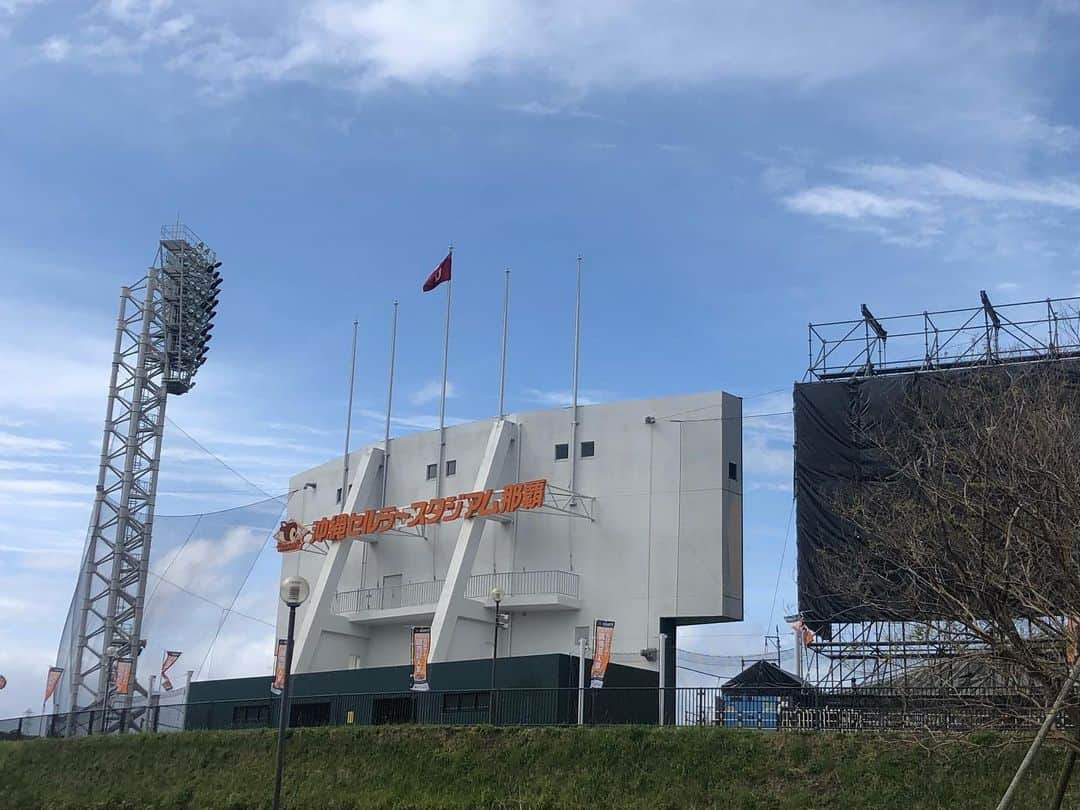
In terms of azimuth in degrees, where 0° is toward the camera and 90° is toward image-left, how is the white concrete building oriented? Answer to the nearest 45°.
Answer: approximately 45°

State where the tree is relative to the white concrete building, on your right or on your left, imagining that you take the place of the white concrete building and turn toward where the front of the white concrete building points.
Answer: on your left

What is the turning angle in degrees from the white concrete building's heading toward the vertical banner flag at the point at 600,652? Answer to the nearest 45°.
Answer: approximately 45° to its left

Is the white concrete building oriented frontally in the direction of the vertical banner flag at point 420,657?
yes

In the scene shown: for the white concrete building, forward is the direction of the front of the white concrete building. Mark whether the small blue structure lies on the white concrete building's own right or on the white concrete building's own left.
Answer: on the white concrete building's own left

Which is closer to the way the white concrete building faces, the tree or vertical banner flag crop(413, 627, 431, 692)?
the vertical banner flag
